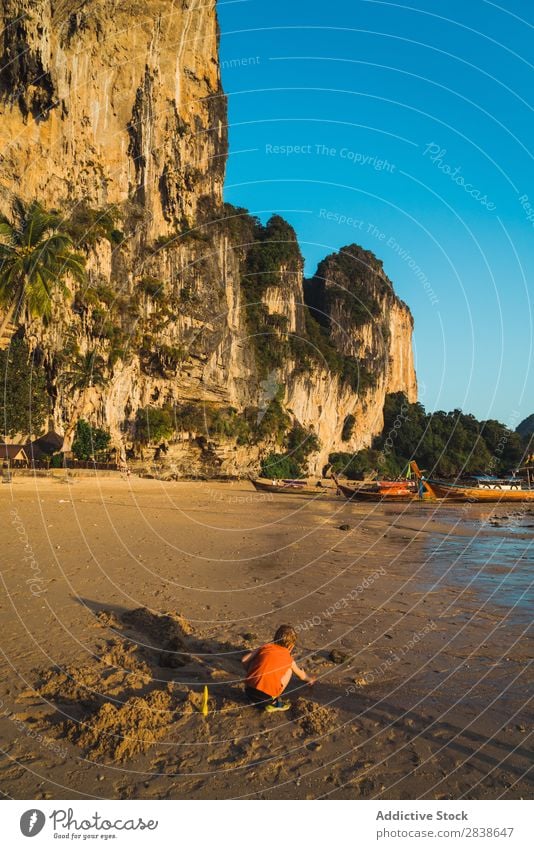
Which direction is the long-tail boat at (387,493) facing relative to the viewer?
to the viewer's left

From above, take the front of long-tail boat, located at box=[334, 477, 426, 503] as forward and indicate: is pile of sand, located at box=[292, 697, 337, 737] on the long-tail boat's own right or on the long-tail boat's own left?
on the long-tail boat's own left

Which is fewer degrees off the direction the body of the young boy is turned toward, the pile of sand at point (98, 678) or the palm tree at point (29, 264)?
the palm tree

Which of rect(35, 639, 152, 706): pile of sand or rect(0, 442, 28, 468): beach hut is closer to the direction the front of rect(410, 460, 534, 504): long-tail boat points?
the beach hut

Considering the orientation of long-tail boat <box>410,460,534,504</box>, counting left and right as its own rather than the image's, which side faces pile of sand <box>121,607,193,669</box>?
left

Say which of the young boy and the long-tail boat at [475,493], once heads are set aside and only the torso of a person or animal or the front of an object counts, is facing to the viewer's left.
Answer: the long-tail boat

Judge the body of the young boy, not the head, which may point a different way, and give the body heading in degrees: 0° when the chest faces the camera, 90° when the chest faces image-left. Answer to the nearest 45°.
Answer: approximately 225°

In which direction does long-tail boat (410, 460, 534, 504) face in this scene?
to the viewer's left

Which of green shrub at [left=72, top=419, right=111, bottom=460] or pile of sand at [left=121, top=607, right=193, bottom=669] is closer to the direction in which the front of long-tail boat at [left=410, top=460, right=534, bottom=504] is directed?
the green shrub

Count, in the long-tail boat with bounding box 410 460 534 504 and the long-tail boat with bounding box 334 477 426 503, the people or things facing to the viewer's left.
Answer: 2

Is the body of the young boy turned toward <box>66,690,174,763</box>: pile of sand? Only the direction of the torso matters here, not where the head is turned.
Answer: no

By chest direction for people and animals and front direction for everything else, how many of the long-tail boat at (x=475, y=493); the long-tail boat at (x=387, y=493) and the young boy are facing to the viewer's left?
2

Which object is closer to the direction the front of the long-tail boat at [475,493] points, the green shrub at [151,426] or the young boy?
the green shrub

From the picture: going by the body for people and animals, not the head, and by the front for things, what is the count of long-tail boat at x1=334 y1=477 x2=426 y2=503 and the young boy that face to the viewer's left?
1

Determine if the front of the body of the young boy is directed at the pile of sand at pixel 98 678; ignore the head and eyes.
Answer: no

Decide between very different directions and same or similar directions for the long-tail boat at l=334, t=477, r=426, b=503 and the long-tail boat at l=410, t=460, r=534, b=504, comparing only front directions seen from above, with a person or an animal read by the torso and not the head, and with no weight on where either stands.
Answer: same or similar directions
